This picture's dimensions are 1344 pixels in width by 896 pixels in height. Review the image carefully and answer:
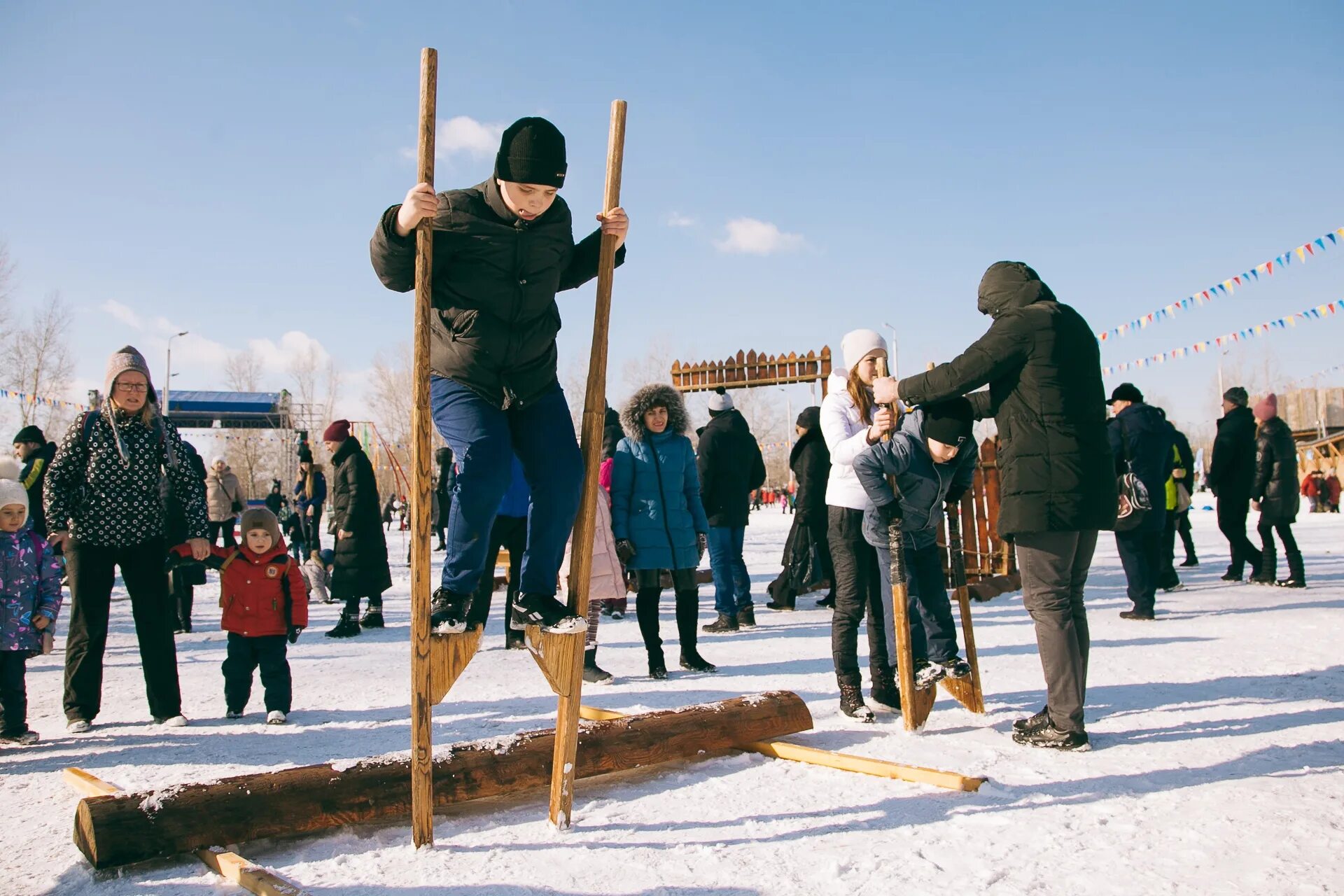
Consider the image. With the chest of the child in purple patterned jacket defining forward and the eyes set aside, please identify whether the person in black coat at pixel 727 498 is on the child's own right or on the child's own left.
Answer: on the child's own left

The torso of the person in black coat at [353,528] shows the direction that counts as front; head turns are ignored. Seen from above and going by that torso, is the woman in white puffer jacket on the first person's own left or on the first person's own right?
on the first person's own left

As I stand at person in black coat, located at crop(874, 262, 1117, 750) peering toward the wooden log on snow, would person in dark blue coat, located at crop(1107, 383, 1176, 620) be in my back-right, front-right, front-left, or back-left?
back-right

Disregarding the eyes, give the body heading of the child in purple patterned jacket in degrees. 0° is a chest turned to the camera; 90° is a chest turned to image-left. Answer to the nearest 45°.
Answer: approximately 0°

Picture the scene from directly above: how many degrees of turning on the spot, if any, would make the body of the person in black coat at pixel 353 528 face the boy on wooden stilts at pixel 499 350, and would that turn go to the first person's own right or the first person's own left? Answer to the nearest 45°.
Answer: approximately 90° to the first person's own left
